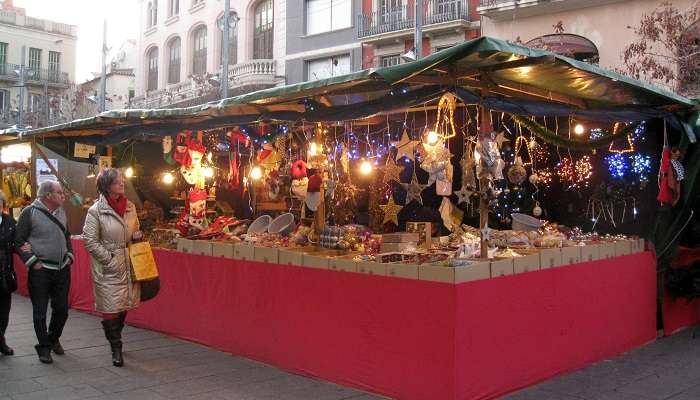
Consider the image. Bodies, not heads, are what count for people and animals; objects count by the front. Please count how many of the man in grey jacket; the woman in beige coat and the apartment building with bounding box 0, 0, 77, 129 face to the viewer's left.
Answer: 0

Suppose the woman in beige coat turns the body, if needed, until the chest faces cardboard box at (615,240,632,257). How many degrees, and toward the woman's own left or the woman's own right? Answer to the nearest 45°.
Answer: approximately 45° to the woman's own left

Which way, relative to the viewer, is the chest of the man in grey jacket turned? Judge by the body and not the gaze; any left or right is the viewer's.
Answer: facing the viewer and to the right of the viewer

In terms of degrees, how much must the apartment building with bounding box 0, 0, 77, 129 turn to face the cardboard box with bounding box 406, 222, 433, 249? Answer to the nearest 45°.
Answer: approximately 45° to its right

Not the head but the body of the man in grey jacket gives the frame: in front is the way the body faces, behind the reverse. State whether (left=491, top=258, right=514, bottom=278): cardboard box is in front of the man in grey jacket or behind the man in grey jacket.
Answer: in front

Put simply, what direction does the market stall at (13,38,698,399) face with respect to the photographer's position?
facing the viewer and to the left of the viewer

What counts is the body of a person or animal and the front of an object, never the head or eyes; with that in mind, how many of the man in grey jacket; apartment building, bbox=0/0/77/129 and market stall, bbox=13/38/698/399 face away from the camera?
0

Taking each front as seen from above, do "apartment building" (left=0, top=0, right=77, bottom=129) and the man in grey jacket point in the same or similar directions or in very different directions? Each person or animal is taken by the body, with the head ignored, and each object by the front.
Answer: same or similar directions

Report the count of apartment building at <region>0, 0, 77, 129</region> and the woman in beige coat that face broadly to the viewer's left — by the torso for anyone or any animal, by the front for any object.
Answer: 0

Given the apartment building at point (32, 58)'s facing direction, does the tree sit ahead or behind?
ahead

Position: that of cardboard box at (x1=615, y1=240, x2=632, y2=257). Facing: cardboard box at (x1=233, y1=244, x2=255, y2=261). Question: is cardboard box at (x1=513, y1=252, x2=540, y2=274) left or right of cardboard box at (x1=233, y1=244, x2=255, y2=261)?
left
